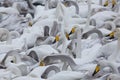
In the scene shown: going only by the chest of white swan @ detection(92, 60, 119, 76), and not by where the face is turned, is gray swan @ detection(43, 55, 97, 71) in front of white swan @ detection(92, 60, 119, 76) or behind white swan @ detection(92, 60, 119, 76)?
in front

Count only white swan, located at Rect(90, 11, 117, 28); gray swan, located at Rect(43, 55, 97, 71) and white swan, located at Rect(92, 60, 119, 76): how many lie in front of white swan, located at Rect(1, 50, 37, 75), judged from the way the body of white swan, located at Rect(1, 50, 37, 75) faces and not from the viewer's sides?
0

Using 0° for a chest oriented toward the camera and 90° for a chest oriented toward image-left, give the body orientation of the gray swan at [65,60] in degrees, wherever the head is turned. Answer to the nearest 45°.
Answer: approximately 90°

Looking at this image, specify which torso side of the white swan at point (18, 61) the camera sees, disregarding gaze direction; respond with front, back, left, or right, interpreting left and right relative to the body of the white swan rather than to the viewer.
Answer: left

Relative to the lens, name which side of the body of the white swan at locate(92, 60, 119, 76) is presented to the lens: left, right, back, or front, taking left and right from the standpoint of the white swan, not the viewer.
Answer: left

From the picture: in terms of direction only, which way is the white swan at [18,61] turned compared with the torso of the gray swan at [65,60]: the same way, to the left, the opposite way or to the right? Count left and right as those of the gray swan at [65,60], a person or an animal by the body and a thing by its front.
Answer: the same way

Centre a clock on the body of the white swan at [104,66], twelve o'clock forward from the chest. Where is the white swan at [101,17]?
the white swan at [101,17] is roughly at 3 o'clock from the white swan at [104,66].

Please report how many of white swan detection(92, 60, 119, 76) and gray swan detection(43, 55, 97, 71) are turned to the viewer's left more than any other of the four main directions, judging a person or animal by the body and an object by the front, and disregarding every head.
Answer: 2

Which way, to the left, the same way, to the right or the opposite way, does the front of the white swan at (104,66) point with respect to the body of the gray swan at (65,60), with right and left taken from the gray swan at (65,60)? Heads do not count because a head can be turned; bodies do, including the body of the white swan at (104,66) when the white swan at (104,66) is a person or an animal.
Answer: the same way
